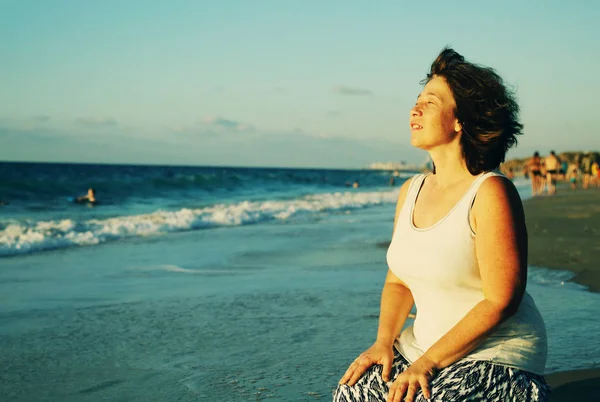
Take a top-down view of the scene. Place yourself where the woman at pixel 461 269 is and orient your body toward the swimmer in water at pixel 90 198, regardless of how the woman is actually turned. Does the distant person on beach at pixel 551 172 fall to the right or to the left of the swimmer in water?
right

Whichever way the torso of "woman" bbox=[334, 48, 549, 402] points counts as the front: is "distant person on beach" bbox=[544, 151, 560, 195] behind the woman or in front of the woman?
behind

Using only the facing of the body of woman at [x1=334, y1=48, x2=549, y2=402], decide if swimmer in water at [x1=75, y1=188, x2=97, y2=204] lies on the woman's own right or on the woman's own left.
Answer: on the woman's own right

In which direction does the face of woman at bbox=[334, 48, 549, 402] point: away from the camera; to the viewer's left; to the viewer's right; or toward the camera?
to the viewer's left

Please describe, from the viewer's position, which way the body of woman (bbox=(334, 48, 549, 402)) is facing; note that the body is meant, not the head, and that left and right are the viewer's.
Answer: facing the viewer and to the left of the viewer

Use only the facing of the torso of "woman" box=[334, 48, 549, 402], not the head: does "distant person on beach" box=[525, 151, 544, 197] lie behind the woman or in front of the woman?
behind
